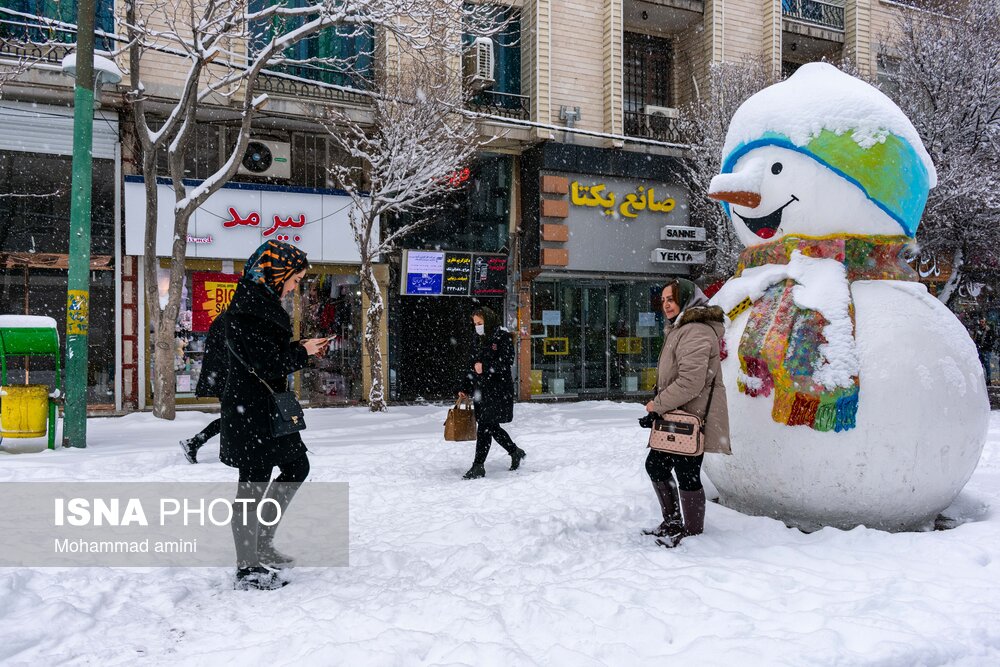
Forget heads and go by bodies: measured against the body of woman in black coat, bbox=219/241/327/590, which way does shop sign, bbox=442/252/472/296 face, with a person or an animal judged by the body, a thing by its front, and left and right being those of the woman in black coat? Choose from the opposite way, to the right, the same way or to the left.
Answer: to the right

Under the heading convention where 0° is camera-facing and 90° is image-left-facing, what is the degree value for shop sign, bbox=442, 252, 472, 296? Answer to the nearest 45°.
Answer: approximately 0°

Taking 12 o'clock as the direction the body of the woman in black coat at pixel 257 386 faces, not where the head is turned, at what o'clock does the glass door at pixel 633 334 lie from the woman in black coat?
The glass door is roughly at 10 o'clock from the woman in black coat.

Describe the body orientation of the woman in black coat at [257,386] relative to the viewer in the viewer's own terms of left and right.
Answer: facing to the right of the viewer

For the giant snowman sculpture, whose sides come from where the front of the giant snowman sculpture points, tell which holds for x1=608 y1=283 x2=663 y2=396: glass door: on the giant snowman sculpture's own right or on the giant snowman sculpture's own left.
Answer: on the giant snowman sculpture's own right

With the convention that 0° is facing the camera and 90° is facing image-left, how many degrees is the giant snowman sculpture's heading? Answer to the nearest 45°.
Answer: approximately 45°

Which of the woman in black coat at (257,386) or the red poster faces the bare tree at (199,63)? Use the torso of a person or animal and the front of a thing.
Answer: the red poster

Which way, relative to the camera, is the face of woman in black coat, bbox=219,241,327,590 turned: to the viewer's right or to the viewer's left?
to the viewer's right
